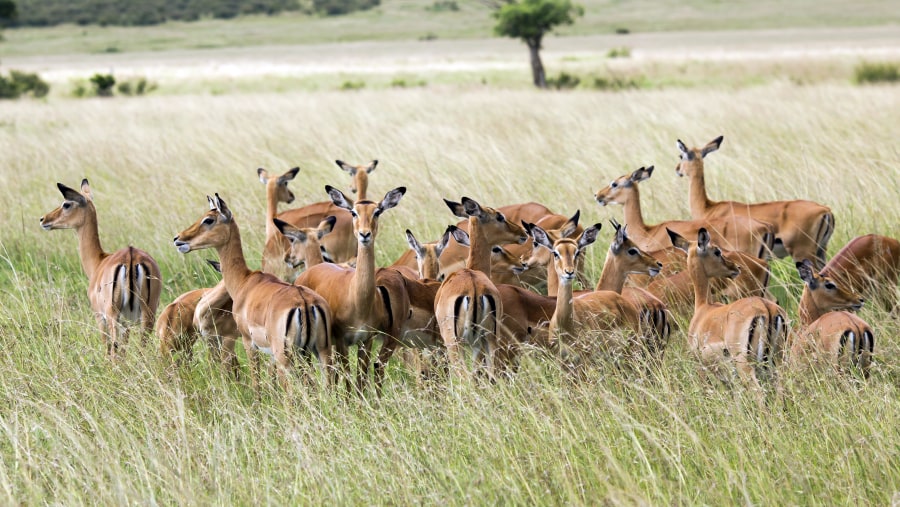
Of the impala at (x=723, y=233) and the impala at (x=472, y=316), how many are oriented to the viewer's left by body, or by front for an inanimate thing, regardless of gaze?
1

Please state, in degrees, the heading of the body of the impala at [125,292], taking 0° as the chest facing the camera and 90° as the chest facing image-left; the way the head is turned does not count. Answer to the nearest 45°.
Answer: approximately 135°

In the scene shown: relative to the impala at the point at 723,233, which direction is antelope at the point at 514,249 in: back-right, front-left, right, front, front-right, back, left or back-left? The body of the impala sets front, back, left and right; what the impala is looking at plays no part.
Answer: front

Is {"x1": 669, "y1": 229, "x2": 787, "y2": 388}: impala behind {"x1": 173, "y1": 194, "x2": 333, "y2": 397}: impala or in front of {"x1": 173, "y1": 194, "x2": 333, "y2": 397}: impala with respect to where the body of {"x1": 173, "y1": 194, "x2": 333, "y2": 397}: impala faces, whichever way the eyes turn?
behind

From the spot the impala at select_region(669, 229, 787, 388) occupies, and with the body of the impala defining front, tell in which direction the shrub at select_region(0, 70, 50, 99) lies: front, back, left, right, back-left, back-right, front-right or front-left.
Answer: front

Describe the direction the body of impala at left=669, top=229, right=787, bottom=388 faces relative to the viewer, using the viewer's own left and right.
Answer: facing away from the viewer and to the left of the viewer

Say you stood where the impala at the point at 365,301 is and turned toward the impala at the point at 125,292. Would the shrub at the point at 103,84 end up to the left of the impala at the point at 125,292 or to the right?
right

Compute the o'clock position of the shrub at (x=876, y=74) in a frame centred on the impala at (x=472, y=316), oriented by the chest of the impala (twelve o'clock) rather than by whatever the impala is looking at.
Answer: The shrub is roughly at 1 o'clock from the impala.

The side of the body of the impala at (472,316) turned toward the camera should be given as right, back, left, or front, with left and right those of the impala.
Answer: back

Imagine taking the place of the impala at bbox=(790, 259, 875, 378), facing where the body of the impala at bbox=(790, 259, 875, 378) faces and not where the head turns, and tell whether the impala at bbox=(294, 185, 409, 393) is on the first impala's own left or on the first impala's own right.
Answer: on the first impala's own left

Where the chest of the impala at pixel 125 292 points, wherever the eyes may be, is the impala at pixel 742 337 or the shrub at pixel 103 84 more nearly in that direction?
the shrub

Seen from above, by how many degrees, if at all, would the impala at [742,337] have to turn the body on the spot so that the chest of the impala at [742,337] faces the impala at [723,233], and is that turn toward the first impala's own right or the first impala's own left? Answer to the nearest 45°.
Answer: approximately 45° to the first impala's own right

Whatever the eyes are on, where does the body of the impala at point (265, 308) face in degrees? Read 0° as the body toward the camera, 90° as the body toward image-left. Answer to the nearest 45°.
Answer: approximately 135°
